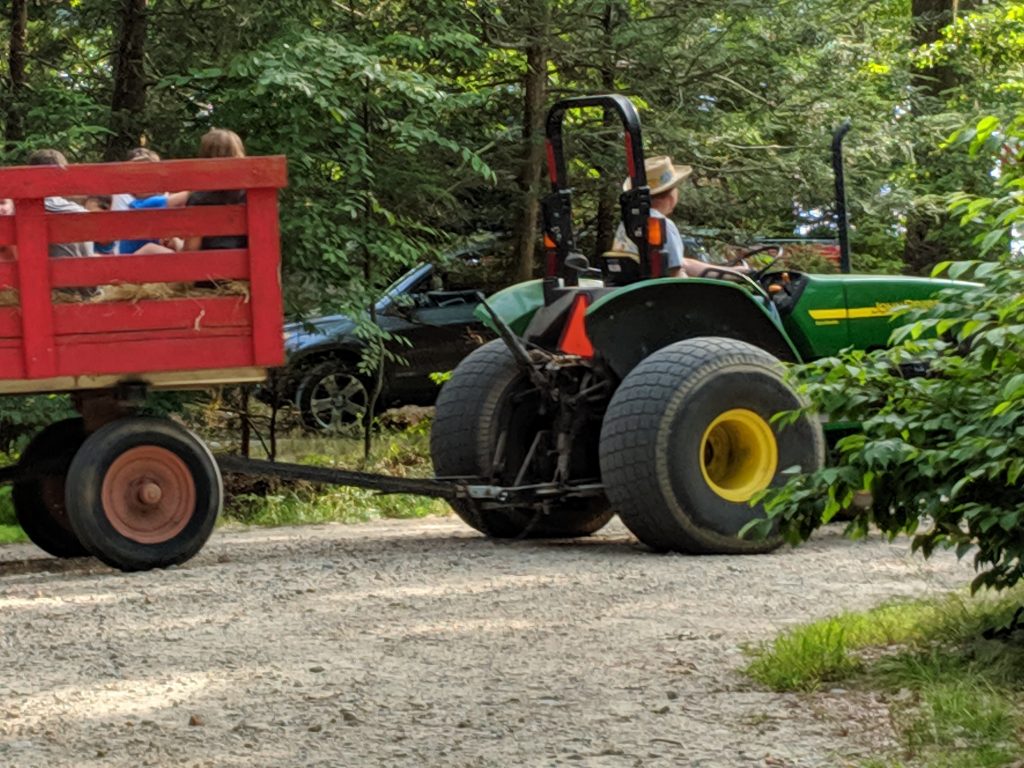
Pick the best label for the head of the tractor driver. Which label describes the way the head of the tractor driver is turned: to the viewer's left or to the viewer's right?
to the viewer's right

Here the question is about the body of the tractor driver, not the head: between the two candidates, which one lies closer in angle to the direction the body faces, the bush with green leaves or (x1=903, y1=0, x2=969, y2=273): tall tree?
the tall tree

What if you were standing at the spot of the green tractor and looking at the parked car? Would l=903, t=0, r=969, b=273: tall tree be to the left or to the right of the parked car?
right

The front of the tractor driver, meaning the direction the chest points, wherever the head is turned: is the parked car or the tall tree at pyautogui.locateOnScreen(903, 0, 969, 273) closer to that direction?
the tall tree

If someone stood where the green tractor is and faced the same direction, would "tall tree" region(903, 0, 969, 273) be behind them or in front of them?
in front

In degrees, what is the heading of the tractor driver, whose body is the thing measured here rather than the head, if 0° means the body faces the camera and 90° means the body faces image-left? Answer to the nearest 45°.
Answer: approximately 225°

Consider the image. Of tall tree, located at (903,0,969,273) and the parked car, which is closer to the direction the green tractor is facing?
the tall tree

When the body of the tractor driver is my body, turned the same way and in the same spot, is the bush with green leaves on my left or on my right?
on my right

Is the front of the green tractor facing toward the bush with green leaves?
no

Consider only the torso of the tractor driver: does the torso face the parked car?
no

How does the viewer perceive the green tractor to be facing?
facing away from the viewer and to the right of the viewer

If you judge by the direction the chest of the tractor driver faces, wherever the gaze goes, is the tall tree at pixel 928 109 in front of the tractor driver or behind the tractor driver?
in front
